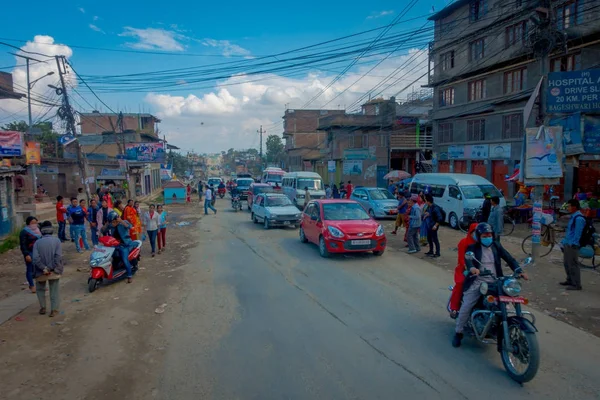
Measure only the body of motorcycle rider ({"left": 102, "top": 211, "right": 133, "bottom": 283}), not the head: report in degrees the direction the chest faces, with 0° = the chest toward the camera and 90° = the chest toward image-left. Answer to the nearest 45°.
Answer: approximately 45°

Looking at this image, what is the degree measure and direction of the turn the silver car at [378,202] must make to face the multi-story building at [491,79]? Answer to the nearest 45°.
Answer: approximately 90° to its left

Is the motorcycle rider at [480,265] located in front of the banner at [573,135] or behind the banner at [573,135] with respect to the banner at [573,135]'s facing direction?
in front

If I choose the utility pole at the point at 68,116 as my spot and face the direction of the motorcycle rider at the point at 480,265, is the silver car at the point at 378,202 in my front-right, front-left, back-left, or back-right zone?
front-left

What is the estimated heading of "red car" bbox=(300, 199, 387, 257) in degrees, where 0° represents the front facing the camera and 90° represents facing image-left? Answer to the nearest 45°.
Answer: approximately 315°

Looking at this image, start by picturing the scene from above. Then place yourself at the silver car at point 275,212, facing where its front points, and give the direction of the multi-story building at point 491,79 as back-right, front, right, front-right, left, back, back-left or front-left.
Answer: left

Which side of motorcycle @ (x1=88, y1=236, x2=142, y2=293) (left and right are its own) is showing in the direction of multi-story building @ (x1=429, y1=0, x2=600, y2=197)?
back

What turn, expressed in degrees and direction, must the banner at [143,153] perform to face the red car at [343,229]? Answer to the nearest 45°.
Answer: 0° — it already faces it

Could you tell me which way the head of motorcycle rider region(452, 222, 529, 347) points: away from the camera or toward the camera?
toward the camera

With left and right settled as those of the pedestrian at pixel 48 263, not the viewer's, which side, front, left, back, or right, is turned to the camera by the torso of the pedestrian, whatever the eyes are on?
back

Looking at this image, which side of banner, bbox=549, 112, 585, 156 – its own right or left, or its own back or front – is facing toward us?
front

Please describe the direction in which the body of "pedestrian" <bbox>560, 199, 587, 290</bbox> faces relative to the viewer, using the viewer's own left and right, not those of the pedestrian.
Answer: facing to the left of the viewer

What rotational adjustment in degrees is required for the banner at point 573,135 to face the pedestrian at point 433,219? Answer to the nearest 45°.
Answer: approximately 45° to its right

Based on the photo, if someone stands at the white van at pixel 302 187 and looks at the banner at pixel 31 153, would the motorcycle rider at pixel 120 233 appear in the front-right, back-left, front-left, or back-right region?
front-left

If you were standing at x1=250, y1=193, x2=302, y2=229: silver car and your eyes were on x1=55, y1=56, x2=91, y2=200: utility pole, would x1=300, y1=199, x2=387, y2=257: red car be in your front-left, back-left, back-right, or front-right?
back-left
